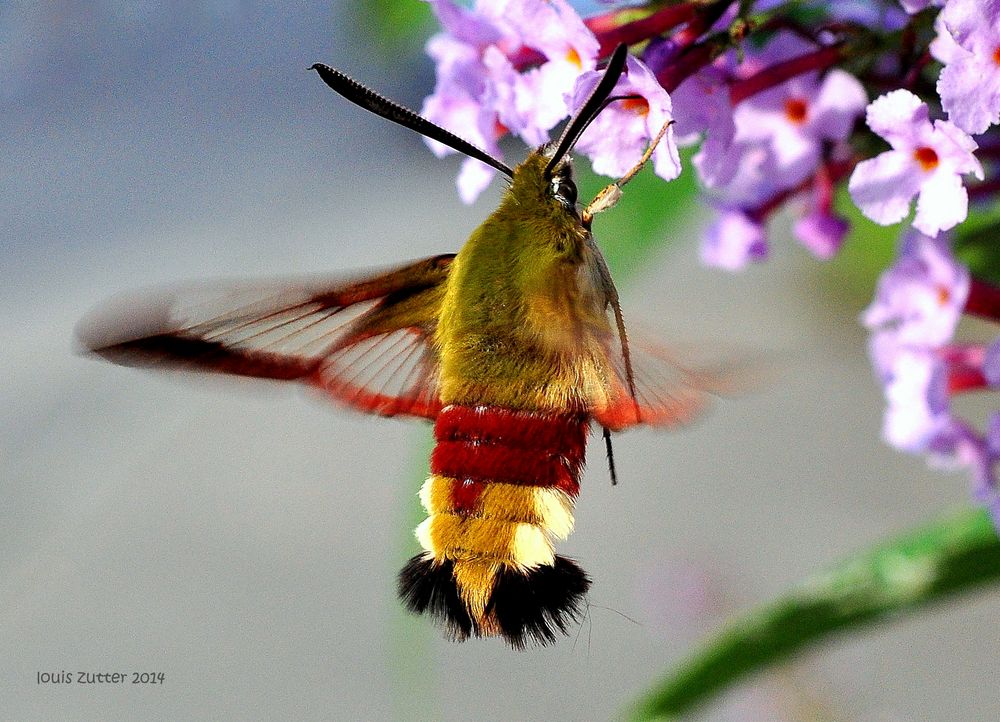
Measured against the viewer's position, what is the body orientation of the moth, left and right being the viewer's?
facing away from the viewer and to the right of the viewer
